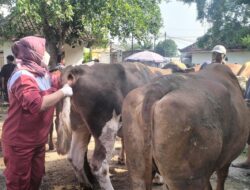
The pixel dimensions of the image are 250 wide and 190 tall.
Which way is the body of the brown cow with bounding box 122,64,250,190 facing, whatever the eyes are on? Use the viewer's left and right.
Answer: facing away from the viewer and to the right of the viewer

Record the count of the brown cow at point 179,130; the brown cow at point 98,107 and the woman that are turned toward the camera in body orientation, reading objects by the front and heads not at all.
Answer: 0

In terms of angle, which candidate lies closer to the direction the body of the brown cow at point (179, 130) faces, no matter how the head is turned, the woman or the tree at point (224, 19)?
the tree

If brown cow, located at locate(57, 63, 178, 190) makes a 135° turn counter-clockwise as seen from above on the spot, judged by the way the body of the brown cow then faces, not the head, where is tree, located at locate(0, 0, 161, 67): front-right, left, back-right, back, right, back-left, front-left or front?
right

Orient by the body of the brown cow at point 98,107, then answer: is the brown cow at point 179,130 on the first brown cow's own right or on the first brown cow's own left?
on the first brown cow's own right

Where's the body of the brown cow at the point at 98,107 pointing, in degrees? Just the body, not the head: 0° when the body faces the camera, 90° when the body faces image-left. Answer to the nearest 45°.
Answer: approximately 225°

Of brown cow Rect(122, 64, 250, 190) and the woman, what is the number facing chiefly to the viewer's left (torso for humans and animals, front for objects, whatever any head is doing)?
0

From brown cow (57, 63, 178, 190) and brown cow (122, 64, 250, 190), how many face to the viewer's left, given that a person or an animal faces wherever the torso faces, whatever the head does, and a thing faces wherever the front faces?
0

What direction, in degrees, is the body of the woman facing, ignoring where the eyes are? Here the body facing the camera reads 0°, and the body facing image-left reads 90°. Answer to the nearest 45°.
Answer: approximately 270°

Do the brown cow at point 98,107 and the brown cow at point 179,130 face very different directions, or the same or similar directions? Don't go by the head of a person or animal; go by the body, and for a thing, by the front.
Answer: same or similar directions

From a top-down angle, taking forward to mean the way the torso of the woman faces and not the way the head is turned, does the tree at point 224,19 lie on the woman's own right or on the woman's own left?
on the woman's own left
